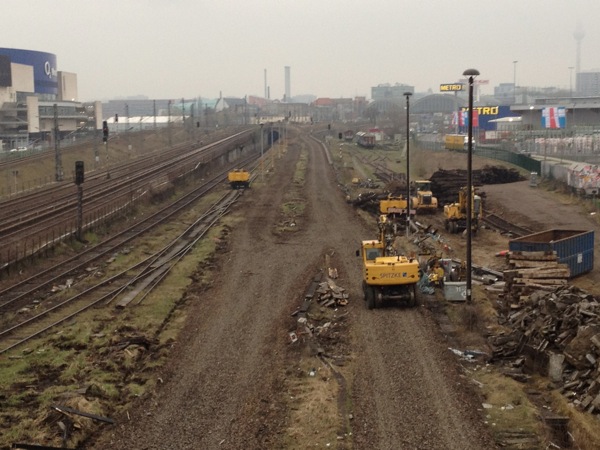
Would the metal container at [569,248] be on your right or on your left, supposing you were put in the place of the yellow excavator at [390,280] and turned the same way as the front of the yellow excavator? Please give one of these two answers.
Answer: on your right

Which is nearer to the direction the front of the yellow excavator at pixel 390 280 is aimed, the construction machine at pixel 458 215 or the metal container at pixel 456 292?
the construction machine

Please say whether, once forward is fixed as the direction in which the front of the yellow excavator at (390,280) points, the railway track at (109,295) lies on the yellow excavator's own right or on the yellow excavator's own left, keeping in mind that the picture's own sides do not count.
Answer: on the yellow excavator's own left

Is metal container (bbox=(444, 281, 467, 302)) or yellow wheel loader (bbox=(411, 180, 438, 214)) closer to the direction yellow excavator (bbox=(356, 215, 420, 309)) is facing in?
the yellow wheel loader

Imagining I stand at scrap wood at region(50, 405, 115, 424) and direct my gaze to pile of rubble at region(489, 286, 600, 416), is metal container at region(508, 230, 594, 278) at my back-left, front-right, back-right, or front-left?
front-left

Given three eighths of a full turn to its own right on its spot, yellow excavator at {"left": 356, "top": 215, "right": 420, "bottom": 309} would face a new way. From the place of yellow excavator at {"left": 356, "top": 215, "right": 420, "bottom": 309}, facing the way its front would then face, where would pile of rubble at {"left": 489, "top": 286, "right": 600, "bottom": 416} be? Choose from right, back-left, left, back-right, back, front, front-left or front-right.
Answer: front

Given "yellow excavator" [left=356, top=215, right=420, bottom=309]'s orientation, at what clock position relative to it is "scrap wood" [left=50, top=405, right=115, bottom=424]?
The scrap wood is roughly at 7 o'clock from the yellow excavator.

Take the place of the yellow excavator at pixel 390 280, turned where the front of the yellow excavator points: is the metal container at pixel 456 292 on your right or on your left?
on your right

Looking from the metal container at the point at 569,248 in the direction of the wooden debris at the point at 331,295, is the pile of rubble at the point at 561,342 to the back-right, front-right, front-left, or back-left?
front-left

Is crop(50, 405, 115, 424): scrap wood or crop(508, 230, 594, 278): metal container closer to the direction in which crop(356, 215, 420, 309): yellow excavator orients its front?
the metal container

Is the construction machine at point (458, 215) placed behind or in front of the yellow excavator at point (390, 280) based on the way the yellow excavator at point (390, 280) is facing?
in front

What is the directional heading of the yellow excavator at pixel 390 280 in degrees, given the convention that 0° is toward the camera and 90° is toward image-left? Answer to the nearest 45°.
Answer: approximately 180°

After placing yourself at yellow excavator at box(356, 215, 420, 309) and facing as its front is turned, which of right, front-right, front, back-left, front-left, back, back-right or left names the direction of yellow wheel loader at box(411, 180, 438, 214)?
front
